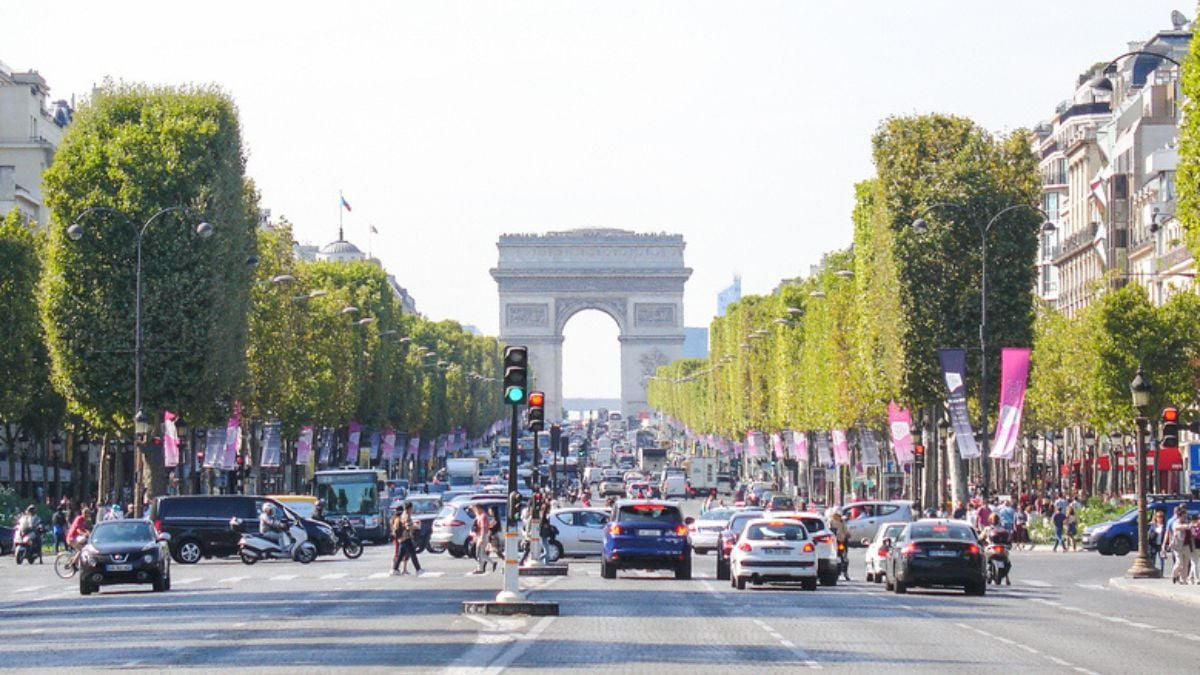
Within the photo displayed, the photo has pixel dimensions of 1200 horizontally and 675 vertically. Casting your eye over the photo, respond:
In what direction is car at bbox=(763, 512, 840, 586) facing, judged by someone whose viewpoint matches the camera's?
facing away from the viewer

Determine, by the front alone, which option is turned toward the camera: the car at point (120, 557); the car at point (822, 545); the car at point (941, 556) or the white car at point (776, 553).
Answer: the car at point (120, 557)

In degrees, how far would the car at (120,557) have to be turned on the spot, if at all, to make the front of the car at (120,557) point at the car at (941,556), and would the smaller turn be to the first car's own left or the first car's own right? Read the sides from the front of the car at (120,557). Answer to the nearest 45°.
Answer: approximately 90° to the first car's own left

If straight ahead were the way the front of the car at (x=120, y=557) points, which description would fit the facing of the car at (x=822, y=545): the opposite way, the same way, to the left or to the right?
the opposite way

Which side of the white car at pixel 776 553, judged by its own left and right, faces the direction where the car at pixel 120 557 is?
left

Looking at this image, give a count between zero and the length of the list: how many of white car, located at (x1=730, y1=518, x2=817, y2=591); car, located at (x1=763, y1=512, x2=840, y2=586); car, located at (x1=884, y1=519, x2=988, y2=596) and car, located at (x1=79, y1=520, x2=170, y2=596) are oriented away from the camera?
3

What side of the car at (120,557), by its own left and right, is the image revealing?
front

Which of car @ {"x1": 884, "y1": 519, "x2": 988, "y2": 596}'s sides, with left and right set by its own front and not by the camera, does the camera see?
back

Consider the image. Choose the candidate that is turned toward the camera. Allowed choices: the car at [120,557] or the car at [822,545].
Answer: the car at [120,557]

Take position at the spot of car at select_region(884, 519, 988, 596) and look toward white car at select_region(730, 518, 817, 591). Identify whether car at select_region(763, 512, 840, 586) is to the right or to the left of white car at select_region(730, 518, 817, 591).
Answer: right

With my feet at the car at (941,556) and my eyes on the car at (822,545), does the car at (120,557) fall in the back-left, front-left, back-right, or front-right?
front-left

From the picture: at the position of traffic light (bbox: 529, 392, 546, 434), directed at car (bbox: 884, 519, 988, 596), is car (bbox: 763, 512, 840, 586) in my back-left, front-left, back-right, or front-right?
front-left

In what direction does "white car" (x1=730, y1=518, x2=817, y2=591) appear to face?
away from the camera
